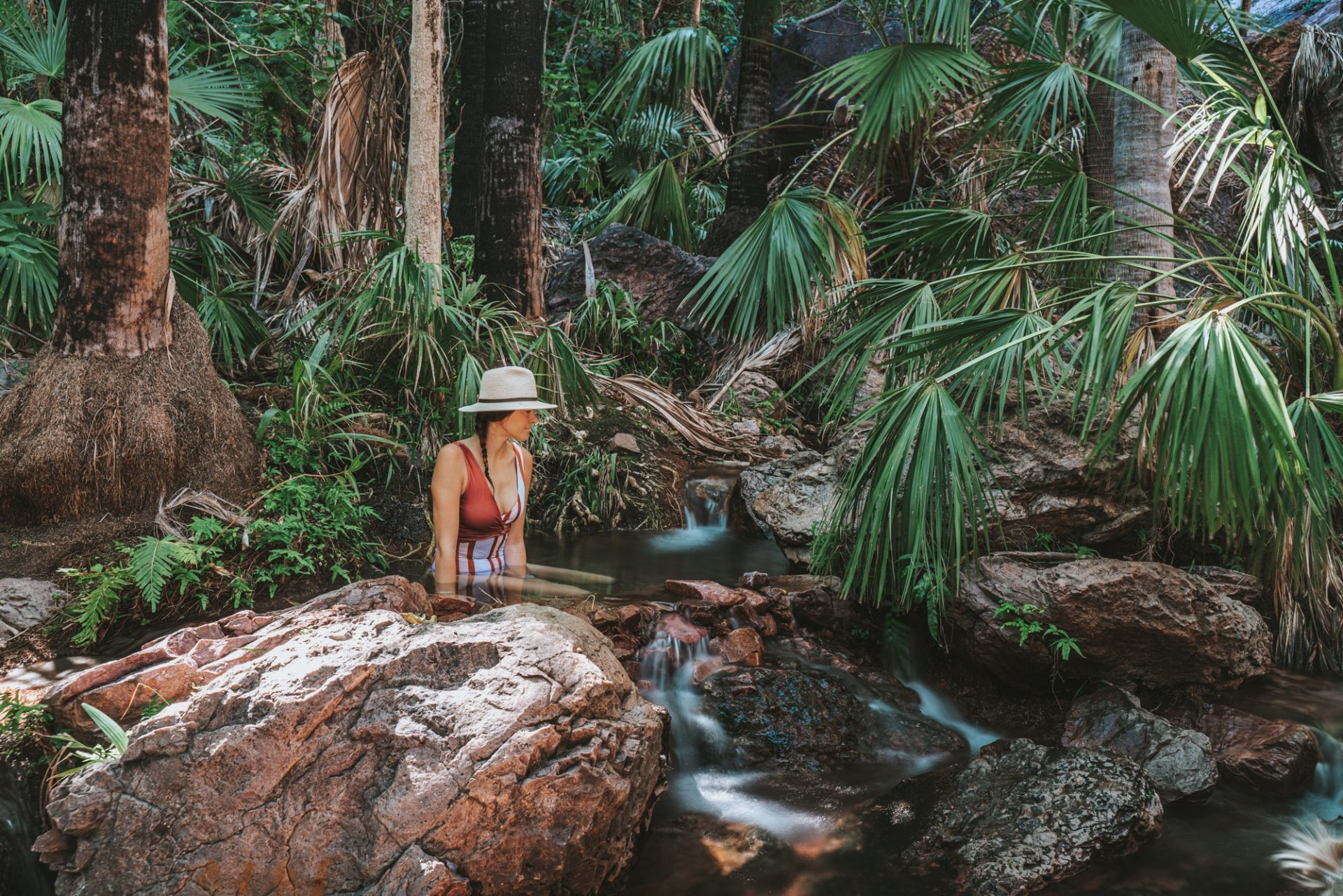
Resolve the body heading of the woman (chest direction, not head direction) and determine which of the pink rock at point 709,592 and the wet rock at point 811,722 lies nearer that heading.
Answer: the wet rock

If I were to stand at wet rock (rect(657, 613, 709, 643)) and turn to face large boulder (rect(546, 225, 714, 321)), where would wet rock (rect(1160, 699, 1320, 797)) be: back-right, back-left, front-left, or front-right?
back-right

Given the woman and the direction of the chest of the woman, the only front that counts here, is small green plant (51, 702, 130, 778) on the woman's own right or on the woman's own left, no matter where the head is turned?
on the woman's own right

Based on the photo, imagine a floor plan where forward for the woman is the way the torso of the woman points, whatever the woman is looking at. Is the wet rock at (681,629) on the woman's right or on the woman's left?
on the woman's left

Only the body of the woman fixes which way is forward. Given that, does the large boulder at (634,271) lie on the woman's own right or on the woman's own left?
on the woman's own left

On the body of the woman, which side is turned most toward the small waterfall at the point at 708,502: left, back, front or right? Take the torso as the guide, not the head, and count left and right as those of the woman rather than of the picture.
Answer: left

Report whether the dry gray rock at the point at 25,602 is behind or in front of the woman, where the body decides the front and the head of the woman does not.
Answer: behind

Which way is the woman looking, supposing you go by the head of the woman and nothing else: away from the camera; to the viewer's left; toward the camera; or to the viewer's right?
to the viewer's right

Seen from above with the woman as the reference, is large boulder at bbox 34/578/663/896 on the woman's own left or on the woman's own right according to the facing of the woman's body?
on the woman's own right

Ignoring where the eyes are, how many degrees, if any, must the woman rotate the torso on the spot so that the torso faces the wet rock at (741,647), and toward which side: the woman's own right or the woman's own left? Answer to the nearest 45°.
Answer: approximately 45° to the woman's own left

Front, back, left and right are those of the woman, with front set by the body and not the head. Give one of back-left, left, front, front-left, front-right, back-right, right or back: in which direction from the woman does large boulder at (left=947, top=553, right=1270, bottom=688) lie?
front-left

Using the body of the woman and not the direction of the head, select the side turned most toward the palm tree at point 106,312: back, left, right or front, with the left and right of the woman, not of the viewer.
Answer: back

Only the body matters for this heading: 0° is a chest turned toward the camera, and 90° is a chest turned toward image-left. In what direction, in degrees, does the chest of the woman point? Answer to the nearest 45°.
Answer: approximately 315°

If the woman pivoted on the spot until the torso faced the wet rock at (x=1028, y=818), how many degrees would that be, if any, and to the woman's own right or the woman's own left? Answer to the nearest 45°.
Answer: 0° — they already face it

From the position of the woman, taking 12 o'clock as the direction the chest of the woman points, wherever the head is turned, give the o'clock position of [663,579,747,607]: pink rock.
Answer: The pink rock is roughly at 10 o'clock from the woman.
